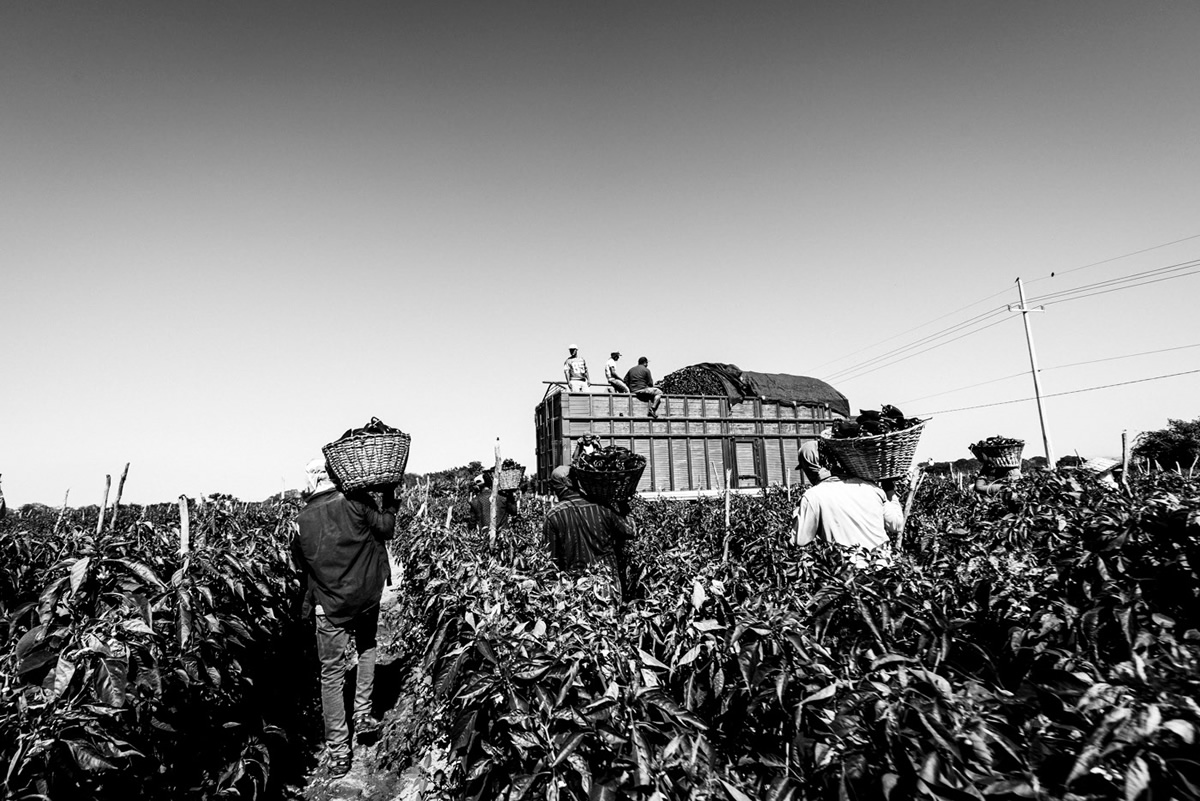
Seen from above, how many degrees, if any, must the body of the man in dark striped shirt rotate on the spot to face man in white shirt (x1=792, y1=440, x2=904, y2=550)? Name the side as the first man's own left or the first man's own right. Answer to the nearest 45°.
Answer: approximately 90° to the first man's own right

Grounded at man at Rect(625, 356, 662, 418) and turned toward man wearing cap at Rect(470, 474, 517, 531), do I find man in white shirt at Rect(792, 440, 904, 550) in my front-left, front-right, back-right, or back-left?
front-left

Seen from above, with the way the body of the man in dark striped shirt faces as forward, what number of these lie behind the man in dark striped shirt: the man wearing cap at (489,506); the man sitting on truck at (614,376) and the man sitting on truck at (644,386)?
0

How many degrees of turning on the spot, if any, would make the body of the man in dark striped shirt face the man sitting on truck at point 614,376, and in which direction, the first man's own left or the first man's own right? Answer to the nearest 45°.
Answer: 0° — they already face them

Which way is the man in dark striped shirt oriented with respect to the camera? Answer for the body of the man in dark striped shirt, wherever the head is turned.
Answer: away from the camera

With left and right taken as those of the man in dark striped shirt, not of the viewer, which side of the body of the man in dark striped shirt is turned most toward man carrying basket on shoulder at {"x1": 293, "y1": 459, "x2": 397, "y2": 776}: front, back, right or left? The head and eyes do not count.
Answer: left

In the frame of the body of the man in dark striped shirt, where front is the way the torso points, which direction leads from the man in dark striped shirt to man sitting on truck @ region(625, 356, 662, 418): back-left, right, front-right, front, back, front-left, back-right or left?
front

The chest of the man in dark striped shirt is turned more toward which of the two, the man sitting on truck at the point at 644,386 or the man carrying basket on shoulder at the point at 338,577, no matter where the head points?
the man sitting on truck

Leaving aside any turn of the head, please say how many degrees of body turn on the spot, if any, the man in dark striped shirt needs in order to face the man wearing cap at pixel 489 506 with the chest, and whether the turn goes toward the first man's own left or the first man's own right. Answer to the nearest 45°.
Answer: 0° — they already face them

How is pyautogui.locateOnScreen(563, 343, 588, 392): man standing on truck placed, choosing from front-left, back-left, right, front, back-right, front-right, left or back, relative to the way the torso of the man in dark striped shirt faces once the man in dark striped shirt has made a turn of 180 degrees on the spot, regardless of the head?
back
